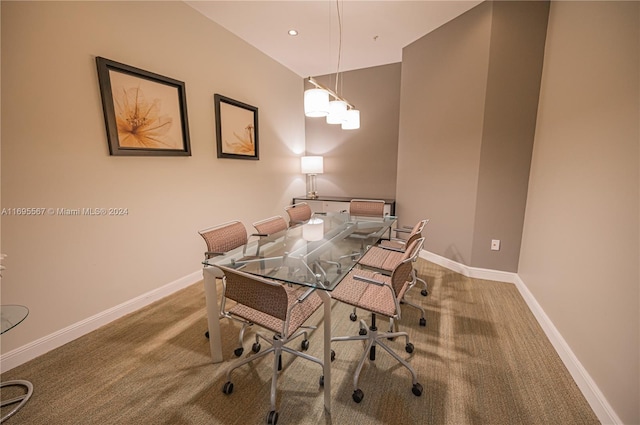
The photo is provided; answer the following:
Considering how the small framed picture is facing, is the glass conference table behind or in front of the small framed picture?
in front

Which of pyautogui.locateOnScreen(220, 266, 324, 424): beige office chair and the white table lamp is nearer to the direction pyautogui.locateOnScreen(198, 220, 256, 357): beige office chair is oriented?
the beige office chair

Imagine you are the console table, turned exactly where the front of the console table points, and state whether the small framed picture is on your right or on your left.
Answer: on your right

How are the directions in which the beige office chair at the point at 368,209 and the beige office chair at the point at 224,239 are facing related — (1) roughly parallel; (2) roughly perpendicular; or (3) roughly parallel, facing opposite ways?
roughly perpendicular

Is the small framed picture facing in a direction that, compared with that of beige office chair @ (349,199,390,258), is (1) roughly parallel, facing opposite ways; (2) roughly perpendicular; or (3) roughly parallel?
roughly perpendicular

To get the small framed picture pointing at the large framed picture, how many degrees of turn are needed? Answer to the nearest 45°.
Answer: approximately 90° to its right

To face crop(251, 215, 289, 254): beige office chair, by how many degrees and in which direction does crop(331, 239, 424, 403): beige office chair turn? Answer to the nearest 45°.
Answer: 0° — it already faces it

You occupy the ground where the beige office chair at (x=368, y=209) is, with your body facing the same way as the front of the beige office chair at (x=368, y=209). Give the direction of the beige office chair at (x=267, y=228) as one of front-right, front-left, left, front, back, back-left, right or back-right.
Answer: front-right

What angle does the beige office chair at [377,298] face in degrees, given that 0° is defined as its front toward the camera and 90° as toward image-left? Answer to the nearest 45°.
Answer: approximately 135°

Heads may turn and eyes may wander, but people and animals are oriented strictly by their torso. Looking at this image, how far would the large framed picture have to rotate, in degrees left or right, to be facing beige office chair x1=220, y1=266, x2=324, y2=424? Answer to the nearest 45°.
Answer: approximately 45° to its right

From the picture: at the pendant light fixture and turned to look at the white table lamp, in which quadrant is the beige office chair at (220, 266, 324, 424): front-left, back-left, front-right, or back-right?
back-left

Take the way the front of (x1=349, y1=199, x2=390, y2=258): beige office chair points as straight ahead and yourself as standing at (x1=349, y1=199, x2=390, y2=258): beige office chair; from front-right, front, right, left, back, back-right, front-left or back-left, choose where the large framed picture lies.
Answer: front-right

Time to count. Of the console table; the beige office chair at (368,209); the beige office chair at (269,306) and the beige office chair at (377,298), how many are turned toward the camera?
2

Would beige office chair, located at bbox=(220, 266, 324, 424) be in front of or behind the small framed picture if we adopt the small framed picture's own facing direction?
in front

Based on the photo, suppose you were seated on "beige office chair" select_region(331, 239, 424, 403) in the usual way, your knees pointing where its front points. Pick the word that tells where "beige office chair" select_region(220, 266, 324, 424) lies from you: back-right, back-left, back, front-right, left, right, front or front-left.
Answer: left

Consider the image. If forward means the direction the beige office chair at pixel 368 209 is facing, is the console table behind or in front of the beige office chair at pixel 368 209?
behind

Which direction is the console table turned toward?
toward the camera

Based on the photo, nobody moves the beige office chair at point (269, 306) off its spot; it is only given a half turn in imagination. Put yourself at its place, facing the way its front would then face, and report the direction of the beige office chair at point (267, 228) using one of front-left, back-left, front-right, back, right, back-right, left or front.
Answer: back-right

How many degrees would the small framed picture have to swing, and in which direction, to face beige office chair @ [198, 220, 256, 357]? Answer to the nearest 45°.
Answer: approximately 45° to its right

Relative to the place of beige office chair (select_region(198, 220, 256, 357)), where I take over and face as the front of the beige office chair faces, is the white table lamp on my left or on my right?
on my left

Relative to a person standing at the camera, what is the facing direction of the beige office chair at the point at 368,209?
facing the viewer
